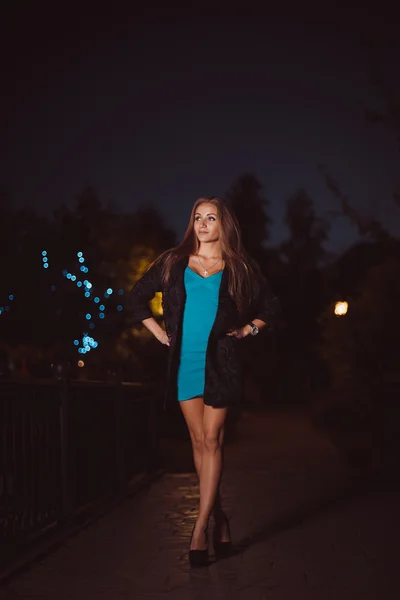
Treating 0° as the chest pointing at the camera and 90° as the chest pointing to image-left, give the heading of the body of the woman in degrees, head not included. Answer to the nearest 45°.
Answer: approximately 0°
